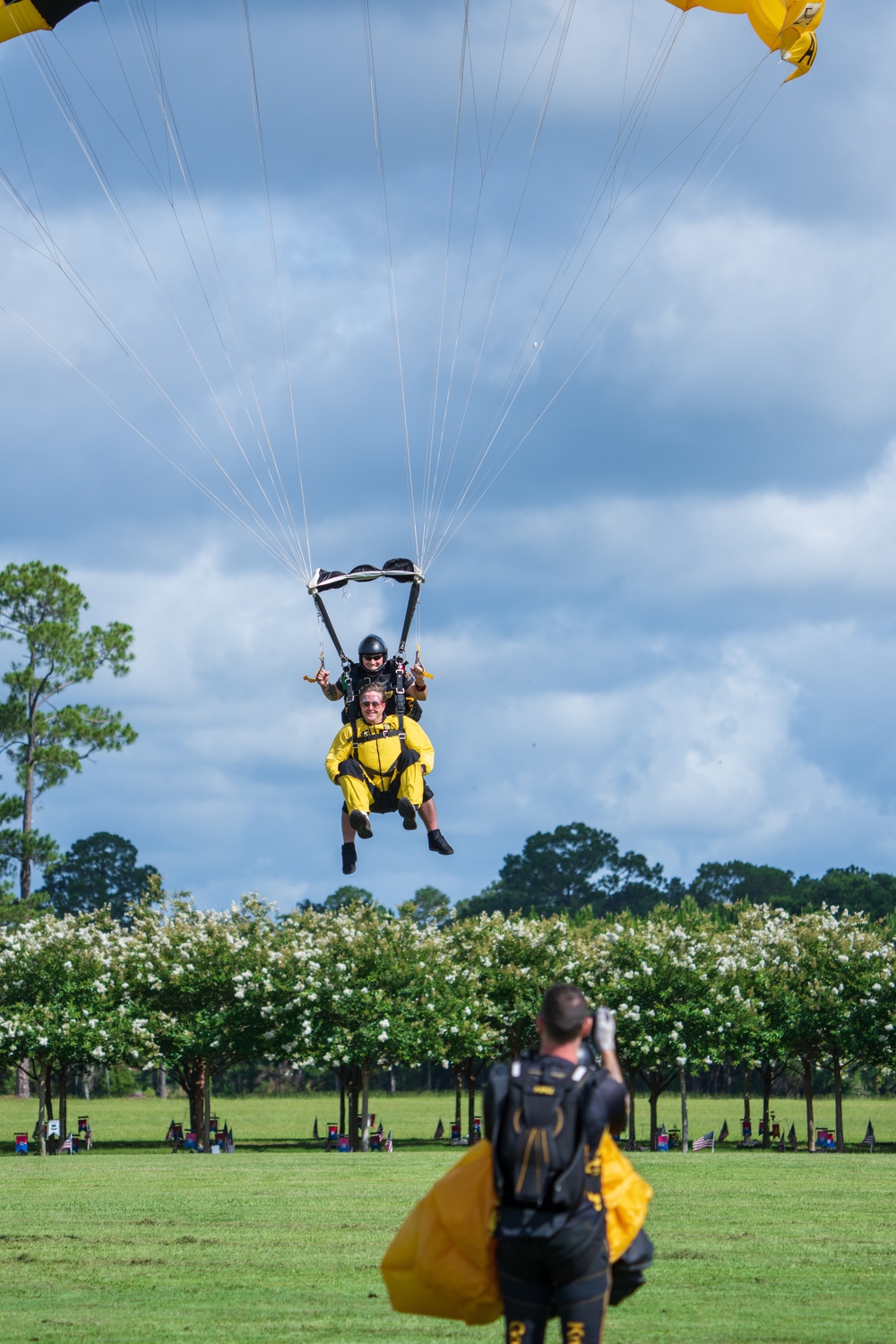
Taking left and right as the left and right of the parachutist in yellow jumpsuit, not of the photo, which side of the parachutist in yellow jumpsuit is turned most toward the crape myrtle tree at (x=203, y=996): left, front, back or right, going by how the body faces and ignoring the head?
back

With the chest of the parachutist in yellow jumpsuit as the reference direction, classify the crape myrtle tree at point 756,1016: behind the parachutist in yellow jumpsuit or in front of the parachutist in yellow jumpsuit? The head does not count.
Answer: behind

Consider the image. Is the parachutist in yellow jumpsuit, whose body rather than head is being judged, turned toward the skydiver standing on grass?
yes

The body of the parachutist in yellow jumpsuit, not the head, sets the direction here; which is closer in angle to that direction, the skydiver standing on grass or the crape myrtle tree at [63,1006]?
the skydiver standing on grass

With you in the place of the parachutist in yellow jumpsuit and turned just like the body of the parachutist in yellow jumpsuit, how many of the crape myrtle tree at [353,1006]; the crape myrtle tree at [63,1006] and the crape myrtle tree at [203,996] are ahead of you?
0

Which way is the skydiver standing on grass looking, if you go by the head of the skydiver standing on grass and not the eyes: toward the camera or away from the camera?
away from the camera

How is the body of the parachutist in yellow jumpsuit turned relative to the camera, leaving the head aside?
toward the camera

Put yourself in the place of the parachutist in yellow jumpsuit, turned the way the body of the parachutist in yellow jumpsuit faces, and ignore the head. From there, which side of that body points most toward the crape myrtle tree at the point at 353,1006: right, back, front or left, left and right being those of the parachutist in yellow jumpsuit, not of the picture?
back

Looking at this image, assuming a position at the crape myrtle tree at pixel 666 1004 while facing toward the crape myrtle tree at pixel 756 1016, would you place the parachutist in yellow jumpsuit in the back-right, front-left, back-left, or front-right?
back-right

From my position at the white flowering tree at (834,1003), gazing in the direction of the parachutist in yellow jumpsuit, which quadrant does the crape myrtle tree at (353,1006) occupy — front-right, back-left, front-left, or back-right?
front-right

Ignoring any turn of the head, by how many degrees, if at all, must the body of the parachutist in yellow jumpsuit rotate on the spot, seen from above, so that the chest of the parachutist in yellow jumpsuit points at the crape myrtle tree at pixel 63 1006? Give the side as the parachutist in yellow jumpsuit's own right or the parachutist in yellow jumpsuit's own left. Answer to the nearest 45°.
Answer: approximately 180°

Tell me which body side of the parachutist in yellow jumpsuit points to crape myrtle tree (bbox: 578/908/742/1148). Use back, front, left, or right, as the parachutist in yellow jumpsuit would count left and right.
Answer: back
